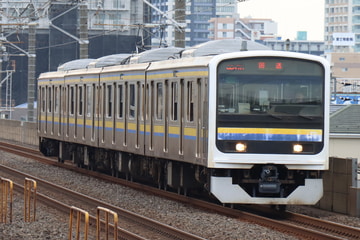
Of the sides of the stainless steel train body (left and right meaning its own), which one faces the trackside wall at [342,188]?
front

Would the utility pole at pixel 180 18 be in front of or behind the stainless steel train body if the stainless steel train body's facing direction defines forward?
behind

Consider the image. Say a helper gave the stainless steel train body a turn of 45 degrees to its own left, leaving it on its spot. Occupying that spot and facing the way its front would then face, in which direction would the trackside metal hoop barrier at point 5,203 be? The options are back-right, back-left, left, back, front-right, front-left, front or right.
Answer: back-right

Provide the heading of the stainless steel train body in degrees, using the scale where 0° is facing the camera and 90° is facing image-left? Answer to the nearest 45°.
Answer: approximately 0°
